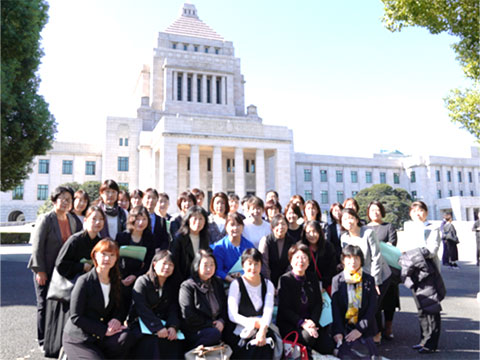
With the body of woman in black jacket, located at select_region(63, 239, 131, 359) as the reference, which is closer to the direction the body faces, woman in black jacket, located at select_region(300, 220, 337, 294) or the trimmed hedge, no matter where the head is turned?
the woman in black jacket

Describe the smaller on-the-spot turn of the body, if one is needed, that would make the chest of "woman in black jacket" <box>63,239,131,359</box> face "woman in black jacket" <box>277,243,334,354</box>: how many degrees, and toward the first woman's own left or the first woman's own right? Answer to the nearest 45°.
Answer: approximately 45° to the first woman's own left

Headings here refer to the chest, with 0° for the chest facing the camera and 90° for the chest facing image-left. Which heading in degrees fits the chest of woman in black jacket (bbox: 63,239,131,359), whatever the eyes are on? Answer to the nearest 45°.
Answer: approximately 315°

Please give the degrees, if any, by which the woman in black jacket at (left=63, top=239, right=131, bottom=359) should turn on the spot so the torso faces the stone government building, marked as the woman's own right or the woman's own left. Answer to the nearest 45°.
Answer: approximately 135° to the woman's own left

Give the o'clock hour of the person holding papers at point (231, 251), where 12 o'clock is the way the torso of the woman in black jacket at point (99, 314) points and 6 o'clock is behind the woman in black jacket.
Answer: The person holding papers is roughly at 10 o'clock from the woman in black jacket.
